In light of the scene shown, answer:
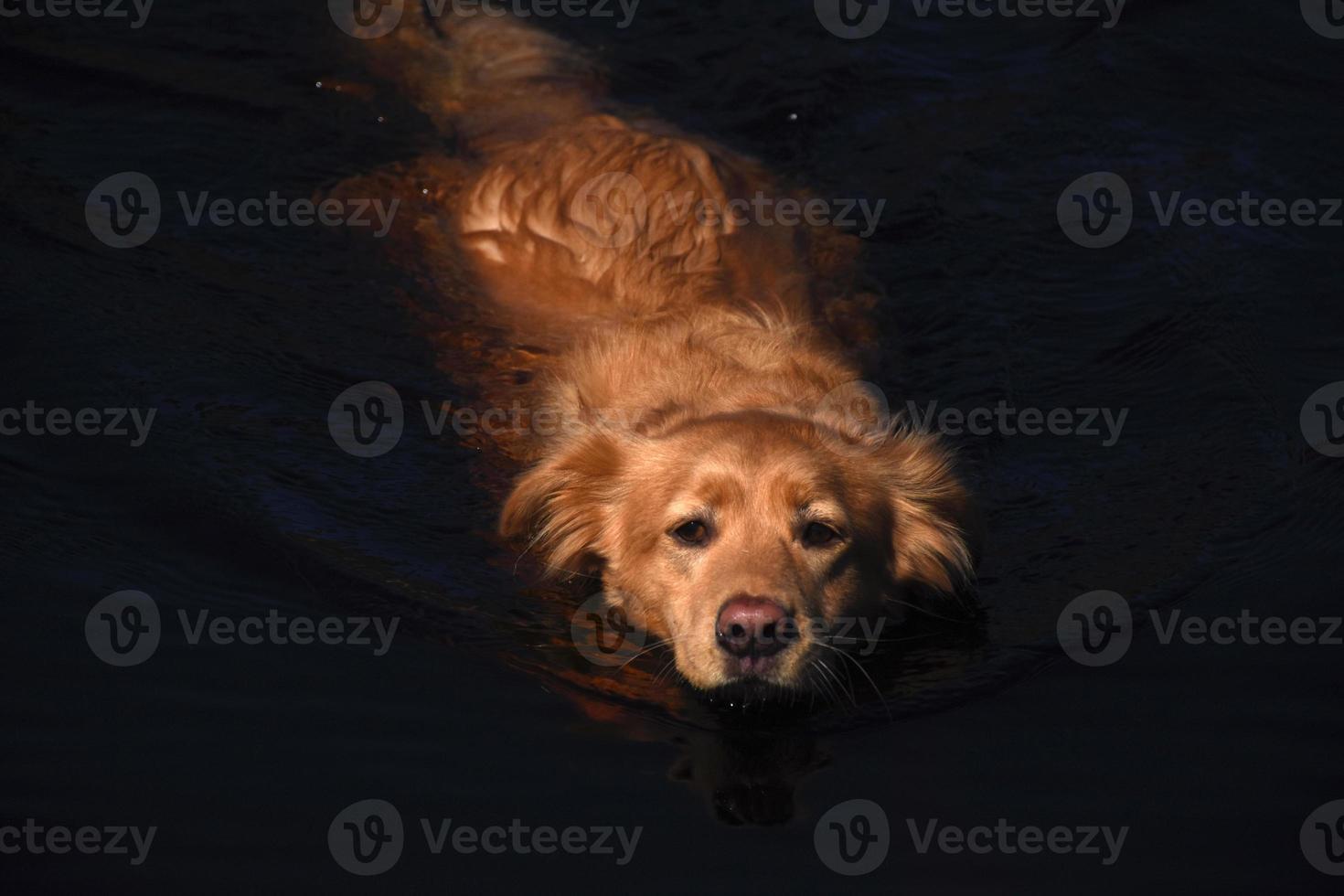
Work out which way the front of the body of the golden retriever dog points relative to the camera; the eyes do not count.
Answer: toward the camera
